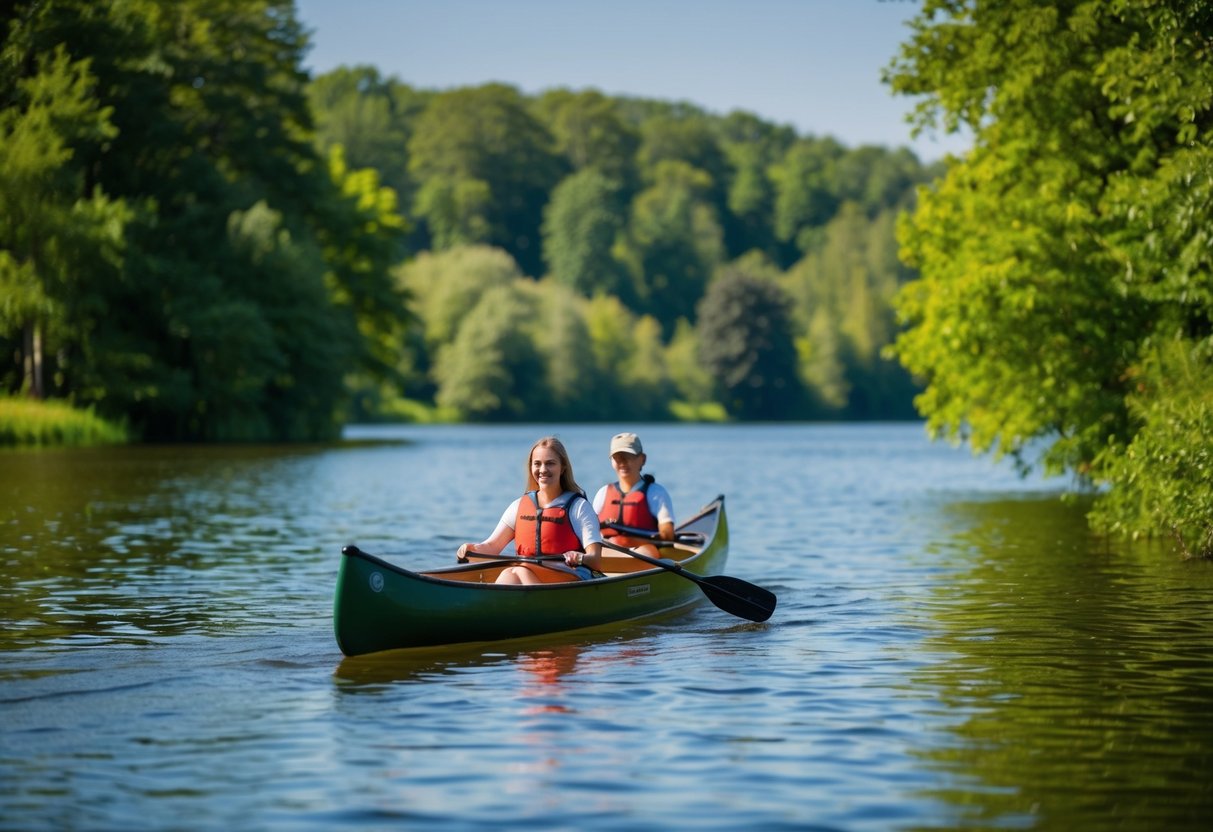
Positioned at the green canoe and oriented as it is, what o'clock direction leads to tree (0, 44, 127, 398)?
The tree is roughly at 4 o'clock from the green canoe.

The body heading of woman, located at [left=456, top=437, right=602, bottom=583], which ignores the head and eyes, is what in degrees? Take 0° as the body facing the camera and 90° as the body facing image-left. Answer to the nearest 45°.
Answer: approximately 45°

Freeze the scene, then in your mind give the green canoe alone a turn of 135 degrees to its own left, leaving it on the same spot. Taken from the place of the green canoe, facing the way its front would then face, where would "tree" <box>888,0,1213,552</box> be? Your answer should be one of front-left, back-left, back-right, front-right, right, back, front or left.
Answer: front-left

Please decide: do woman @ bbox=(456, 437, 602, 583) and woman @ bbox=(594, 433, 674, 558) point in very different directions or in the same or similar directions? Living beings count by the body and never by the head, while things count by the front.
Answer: same or similar directions

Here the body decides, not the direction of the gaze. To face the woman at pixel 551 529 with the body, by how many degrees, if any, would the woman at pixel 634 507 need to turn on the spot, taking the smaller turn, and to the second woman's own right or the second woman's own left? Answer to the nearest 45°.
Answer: approximately 45° to the second woman's own left

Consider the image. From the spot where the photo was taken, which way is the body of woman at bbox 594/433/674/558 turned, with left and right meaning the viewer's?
facing the viewer and to the left of the viewer

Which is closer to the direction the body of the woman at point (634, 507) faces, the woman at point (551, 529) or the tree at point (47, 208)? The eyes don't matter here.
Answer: the woman

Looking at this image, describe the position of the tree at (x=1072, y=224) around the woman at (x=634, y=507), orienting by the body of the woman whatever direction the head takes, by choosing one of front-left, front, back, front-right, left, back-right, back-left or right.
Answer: back
